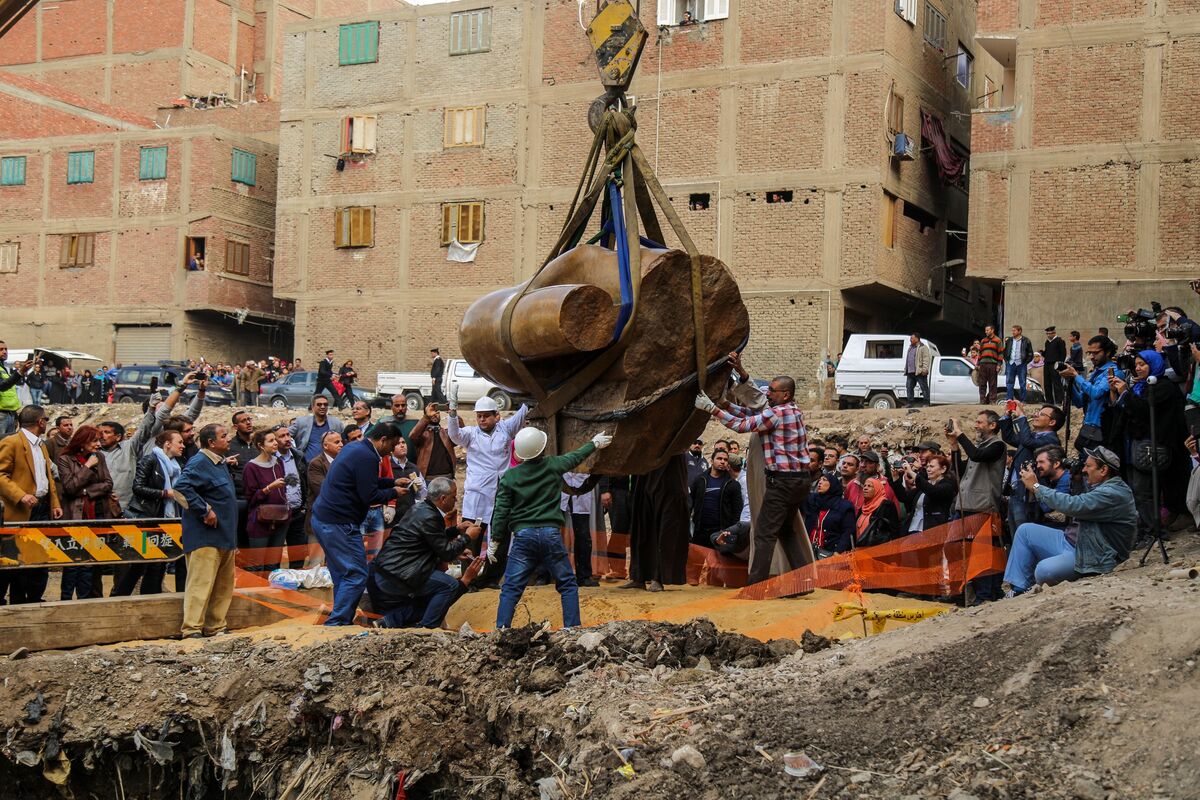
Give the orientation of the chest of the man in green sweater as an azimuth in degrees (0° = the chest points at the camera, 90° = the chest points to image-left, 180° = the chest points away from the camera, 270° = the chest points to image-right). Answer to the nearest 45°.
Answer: approximately 180°

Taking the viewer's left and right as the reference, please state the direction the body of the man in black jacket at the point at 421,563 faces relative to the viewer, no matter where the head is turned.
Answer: facing to the right of the viewer

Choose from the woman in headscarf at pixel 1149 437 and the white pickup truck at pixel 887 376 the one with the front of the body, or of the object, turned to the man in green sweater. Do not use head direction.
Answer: the woman in headscarf

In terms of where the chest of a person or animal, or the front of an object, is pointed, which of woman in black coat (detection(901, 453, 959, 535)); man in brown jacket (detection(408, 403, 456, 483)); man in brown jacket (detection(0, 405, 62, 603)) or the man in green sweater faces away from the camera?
the man in green sweater

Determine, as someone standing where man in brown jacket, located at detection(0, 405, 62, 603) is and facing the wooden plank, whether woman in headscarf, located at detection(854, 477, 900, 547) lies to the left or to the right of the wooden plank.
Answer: left

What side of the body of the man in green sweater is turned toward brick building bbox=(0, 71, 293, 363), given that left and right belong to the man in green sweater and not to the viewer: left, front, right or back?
front

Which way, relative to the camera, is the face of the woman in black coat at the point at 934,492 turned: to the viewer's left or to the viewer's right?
to the viewer's left

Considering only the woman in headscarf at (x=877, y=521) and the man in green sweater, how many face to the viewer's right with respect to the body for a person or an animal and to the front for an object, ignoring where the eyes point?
0

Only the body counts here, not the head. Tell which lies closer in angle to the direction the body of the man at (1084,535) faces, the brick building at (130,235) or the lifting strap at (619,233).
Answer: the lifting strap

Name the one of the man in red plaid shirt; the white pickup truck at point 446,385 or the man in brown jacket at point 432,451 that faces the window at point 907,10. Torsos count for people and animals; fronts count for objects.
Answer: the white pickup truck

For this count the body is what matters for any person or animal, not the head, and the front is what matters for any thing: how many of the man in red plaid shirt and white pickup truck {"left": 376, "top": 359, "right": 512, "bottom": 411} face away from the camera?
0

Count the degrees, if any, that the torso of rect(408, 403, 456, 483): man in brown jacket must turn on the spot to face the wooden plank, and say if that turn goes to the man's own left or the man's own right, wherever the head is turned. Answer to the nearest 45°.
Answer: approximately 45° to the man's own right

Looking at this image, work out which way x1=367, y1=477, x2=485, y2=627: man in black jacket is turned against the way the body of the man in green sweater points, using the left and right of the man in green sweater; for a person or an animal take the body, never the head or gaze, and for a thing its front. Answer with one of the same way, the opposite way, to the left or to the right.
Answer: to the right

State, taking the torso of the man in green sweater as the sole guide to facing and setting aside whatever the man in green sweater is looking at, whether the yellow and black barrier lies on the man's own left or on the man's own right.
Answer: on the man's own left

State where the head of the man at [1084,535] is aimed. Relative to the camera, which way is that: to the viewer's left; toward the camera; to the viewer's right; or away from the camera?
to the viewer's left

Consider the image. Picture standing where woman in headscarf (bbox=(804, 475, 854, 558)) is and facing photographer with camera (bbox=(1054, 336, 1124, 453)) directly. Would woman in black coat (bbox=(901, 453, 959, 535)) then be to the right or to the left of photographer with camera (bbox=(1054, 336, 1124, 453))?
right

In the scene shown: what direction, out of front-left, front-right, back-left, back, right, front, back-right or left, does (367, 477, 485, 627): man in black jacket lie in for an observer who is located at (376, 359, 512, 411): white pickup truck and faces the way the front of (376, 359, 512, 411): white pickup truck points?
right
